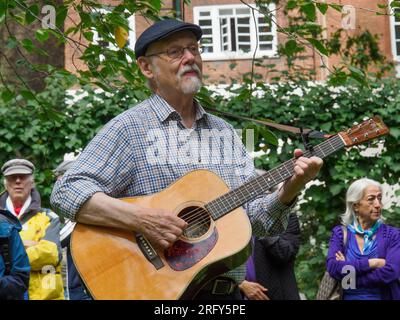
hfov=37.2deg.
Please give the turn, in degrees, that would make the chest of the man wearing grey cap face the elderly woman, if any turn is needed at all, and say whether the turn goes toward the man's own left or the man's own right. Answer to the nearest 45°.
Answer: approximately 90° to the man's own left

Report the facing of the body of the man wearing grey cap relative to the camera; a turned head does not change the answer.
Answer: toward the camera

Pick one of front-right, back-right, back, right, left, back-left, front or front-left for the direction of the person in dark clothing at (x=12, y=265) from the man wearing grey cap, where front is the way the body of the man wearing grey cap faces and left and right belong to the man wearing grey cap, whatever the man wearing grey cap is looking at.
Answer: front

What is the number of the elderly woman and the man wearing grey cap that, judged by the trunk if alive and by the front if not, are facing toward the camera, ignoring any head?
2

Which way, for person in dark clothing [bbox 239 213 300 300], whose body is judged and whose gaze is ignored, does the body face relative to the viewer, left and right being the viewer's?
facing the viewer and to the left of the viewer

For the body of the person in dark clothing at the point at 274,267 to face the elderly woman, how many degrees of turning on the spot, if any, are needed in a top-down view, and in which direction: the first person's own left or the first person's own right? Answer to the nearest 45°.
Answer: approximately 135° to the first person's own left

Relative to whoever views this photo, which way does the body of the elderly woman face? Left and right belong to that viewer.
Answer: facing the viewer

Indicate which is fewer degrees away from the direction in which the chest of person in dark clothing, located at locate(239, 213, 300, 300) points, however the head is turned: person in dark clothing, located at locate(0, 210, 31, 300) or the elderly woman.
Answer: the person in dark clothing

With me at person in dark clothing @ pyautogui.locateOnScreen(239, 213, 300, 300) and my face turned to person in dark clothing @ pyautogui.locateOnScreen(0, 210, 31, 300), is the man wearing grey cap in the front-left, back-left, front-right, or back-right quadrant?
front-right

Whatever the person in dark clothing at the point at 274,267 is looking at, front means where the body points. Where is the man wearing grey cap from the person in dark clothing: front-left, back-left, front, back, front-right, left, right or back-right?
front-right

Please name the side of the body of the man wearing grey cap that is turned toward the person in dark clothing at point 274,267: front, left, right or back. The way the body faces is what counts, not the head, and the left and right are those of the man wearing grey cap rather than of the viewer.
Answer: left
